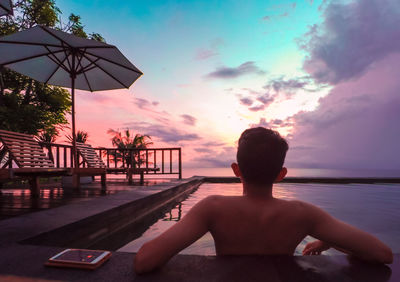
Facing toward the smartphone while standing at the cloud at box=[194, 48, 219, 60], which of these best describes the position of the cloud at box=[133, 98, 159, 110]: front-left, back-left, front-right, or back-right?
back-right

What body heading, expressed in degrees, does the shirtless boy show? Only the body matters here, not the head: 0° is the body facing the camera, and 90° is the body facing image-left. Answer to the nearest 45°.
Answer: approximately 180°

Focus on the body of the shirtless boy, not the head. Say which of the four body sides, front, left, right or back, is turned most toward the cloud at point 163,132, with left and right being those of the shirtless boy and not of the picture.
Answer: front

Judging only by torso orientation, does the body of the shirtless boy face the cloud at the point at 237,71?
yes

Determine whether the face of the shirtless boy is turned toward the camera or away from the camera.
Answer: away from the camera

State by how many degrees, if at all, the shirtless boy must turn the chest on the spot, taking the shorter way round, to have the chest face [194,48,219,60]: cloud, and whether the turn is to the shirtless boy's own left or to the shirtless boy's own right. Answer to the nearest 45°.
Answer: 0° — they already face it

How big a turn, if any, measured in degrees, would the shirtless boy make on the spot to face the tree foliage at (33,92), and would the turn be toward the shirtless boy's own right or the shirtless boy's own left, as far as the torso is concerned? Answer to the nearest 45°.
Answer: approximately 45° to the shirtless boy's own left

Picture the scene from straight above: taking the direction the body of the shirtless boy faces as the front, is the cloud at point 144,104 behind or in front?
in front
